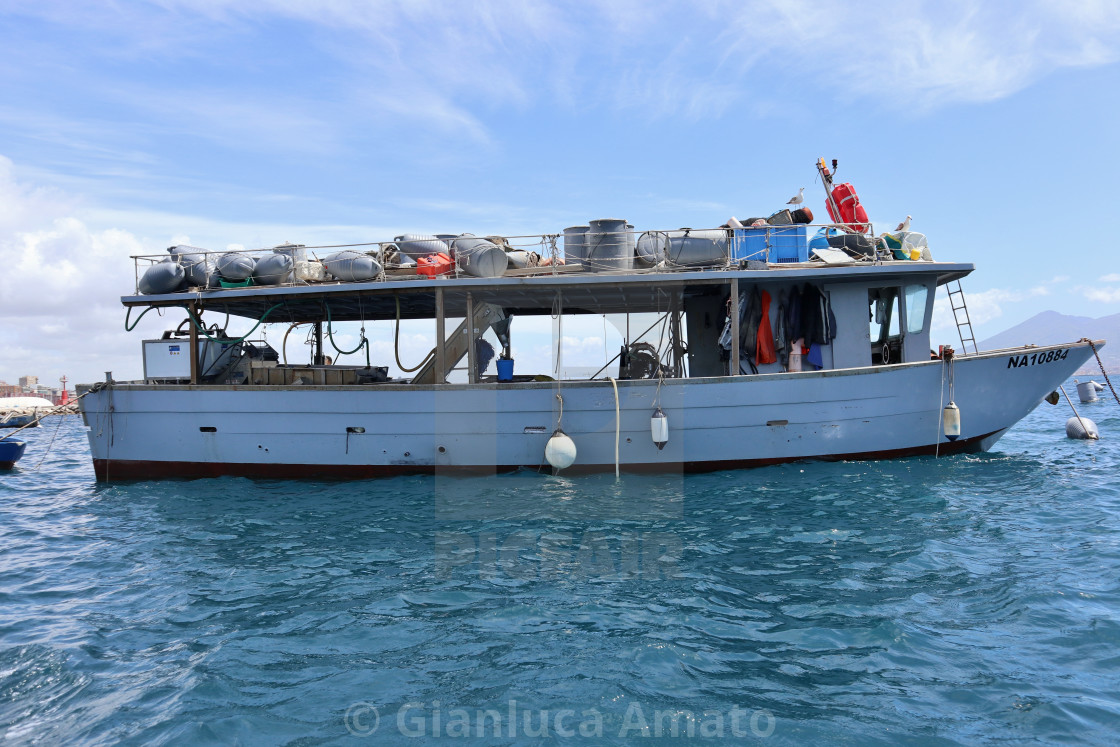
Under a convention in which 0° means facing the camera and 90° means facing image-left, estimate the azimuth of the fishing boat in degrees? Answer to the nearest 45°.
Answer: approximately 270°

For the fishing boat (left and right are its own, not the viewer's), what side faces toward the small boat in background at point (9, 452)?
back
